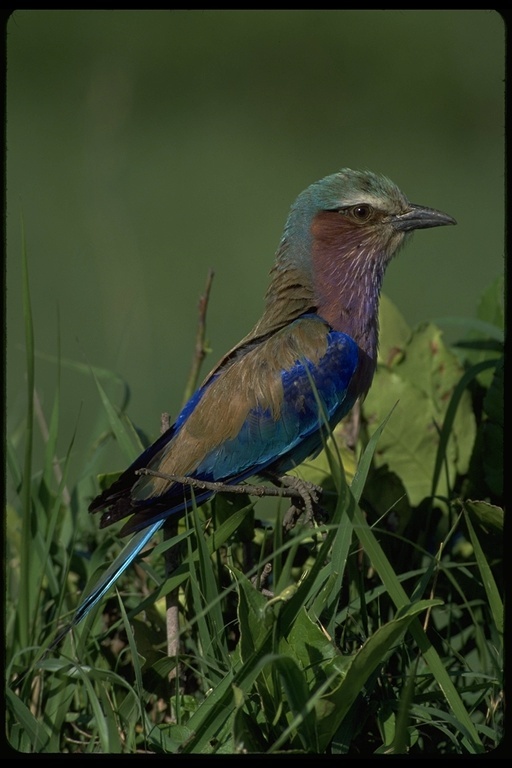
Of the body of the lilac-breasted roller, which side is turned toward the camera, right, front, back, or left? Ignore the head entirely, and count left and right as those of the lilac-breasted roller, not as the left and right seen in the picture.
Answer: right
